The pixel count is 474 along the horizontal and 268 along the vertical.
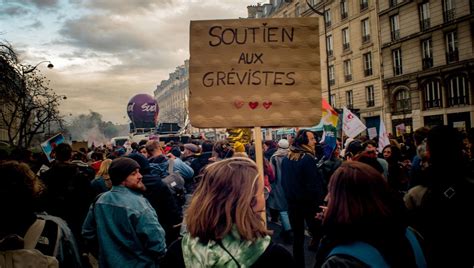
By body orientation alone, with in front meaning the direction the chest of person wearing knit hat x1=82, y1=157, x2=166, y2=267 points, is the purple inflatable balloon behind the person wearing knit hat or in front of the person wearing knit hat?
in front

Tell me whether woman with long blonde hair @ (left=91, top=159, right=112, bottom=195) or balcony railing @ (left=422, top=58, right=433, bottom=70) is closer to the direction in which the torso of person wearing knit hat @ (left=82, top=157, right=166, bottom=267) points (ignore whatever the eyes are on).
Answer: the balcony railing

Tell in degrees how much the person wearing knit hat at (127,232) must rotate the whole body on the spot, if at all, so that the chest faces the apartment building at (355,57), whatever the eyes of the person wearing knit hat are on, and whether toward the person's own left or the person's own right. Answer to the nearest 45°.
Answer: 0° — they already face it

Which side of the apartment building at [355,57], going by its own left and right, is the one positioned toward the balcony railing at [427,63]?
left

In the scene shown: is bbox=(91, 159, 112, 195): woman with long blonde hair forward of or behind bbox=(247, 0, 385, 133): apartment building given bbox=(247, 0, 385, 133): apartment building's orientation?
forward

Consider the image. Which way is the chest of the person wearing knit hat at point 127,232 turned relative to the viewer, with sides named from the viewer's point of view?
facing away from the viewer and to the right of the viewer
